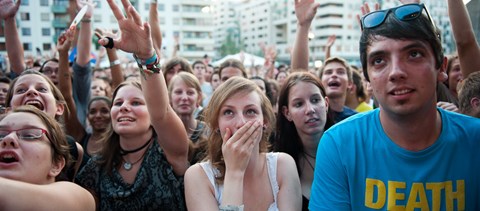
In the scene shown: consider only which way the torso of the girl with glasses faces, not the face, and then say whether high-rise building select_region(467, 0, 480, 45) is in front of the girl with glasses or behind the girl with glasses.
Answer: behind

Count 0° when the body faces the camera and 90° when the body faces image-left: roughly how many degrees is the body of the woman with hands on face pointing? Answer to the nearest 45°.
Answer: approximately 0°

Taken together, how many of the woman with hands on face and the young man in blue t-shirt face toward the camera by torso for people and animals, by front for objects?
2

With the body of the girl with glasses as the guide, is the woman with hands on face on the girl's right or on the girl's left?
on the girl's left

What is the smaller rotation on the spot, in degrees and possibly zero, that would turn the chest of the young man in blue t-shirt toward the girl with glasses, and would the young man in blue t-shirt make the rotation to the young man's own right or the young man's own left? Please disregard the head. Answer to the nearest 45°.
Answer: approximately 90° to the young man's own right

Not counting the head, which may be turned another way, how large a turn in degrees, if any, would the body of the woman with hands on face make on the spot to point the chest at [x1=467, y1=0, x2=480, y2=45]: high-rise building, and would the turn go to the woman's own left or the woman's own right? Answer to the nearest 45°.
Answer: approximately 135° to the woman's own left

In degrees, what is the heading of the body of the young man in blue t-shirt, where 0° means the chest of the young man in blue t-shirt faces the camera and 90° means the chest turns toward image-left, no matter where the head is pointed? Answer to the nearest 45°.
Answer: approximately 0°

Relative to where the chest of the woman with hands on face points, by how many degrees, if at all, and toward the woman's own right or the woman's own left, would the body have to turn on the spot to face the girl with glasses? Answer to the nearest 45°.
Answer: approximately 90° to the woman's own right

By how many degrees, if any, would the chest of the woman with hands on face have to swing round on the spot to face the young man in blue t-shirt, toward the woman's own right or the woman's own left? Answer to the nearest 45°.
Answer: approximately 45° to the woman's own left
